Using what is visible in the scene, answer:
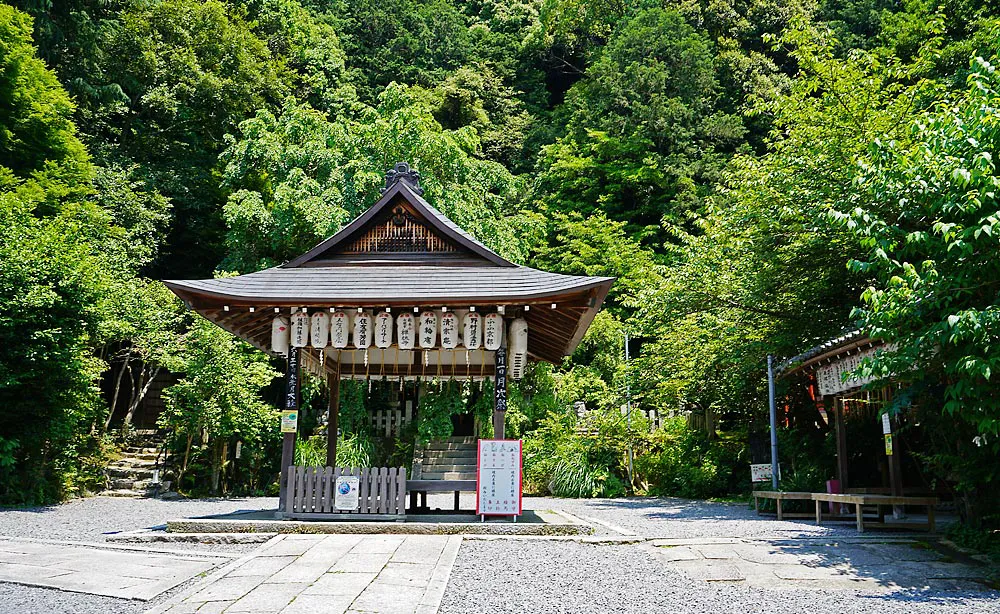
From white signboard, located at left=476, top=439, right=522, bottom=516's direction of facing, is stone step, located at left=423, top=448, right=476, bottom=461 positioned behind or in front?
behind

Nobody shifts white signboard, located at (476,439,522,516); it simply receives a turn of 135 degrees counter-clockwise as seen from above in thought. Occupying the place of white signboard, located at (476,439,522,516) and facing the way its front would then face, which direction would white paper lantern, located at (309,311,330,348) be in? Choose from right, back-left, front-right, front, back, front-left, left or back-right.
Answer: back-left

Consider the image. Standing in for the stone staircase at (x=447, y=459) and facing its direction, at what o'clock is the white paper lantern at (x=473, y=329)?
The white paper lantern is roughly at 12 o'clock from the stone staircase.

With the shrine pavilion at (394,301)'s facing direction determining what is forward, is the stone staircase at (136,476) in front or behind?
behind

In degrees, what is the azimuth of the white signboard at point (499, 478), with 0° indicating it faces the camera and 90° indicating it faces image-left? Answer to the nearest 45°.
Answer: approximately 0°

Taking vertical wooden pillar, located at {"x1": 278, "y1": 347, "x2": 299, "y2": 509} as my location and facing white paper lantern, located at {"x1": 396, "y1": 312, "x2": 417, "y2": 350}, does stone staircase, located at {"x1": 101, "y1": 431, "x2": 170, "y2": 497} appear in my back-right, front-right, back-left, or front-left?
back-left

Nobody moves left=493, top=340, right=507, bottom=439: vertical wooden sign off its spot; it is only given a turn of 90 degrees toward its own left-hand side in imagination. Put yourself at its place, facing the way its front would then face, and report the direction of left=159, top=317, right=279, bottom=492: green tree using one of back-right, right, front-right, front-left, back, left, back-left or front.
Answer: back-left

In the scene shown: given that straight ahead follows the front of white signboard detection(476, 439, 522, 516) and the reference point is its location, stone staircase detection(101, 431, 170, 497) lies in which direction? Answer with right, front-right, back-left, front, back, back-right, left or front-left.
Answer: back-right

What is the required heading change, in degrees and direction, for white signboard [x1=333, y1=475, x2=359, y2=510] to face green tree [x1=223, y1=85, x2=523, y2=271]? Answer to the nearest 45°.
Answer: approximately 180°
